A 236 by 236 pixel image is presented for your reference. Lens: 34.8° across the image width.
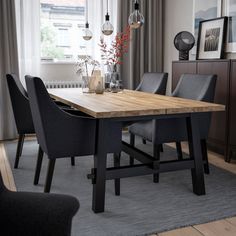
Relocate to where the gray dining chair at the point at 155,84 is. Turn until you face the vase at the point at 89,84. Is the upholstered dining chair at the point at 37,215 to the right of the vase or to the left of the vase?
left

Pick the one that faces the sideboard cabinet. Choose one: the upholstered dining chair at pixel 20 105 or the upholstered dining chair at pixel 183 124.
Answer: the upholstered dining chair at pixel 20 105

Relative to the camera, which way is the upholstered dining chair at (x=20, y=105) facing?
to the viewer's right

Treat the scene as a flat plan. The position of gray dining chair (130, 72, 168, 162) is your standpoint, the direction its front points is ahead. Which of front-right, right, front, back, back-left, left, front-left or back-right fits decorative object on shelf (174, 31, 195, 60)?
back

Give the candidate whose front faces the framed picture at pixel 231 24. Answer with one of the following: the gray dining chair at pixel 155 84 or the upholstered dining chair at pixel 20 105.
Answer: the upholstered dining chair

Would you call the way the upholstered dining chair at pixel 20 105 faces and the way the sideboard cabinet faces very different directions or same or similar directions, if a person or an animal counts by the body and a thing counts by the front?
very different directions

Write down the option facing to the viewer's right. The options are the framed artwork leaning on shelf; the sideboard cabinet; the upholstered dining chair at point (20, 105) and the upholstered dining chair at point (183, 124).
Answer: the upholstered dining chair at point (20, 105)

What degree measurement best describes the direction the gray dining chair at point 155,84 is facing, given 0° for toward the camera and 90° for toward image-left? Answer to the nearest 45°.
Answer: approximately 45°
